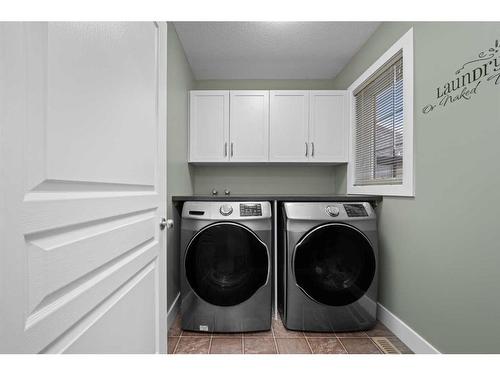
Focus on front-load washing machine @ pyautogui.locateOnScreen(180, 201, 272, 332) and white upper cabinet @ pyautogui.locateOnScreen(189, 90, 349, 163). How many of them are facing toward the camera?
2

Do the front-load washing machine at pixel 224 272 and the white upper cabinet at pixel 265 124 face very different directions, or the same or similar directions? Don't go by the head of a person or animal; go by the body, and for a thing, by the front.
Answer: same or similar directions

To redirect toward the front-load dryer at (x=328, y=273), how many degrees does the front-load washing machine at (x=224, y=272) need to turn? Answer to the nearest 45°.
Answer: approximately 90° to its left

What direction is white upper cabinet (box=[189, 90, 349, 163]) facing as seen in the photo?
toward the camera

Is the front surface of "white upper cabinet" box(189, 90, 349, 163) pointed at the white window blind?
no

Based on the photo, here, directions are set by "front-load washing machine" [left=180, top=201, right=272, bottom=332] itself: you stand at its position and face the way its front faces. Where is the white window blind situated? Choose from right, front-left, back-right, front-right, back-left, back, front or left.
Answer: left

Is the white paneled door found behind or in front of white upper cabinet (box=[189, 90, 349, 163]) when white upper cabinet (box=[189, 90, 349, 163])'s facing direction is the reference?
in front
